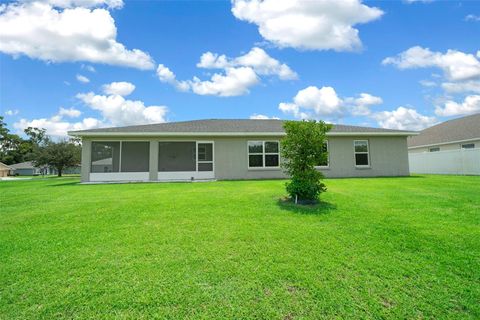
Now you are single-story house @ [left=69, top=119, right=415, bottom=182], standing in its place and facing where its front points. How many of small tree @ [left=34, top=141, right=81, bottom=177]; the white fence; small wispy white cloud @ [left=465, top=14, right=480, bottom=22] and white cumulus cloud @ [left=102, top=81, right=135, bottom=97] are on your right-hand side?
2

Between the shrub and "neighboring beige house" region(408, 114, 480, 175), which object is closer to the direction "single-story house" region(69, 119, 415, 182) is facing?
the neighboring beige house

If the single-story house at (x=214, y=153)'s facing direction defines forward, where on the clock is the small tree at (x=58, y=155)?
The small tree is roughly at 10 o'clock from the single-story house.

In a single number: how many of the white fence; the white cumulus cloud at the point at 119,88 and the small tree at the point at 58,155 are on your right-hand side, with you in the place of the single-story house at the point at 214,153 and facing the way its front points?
1

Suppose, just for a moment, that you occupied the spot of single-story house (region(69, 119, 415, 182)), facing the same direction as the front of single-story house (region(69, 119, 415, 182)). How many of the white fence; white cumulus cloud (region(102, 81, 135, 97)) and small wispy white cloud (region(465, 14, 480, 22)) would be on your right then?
2

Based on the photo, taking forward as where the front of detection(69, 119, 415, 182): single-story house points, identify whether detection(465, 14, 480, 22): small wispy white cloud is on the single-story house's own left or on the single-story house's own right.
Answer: on the single-story house's own right

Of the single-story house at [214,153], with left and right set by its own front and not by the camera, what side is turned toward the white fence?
right

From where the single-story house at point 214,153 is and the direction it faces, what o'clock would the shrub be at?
The shrub is roughly at 5 o'clock from the single-story house.

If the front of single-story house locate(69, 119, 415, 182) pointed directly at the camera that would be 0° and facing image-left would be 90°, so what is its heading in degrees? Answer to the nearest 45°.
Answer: approximately 180°
